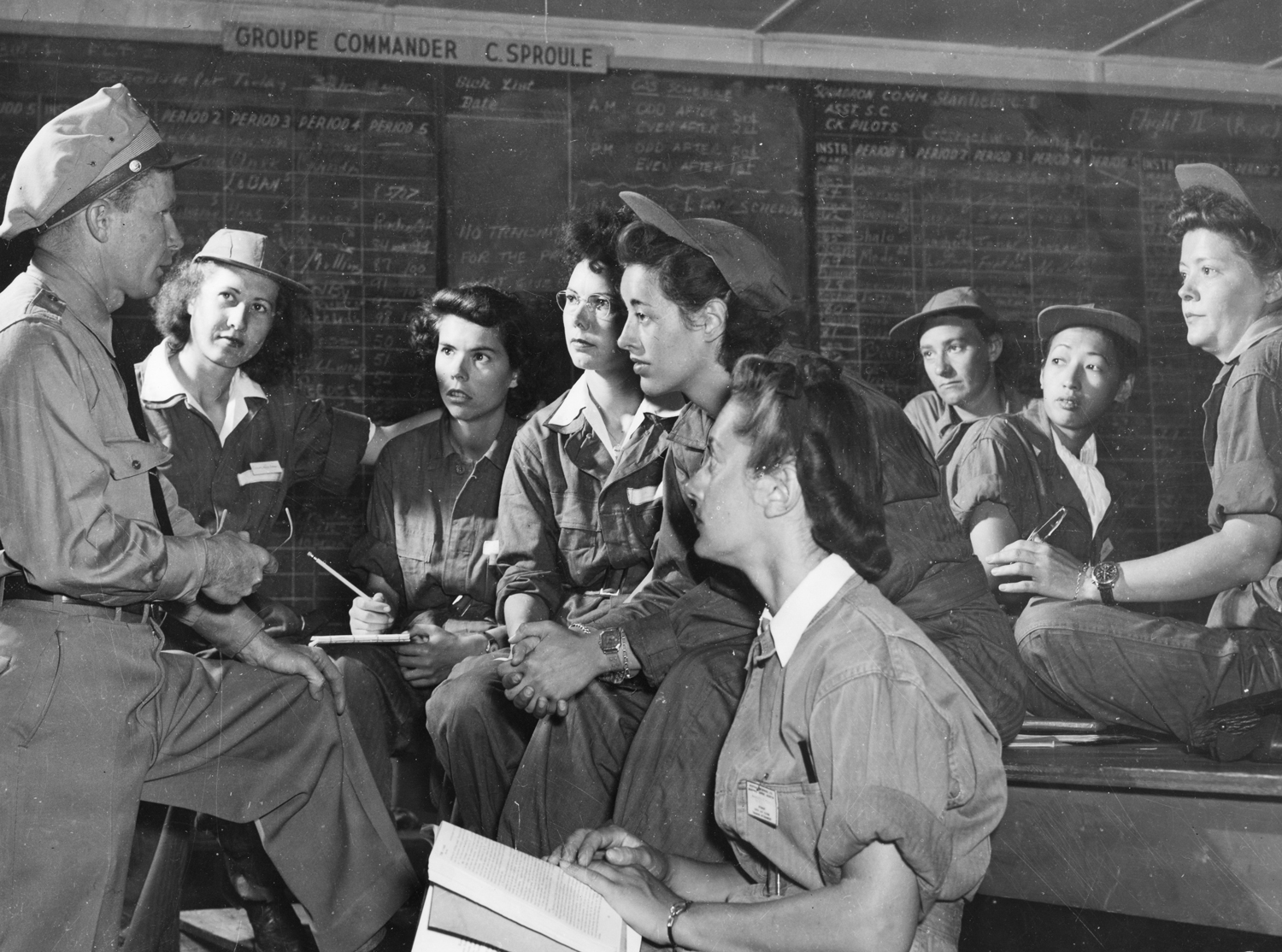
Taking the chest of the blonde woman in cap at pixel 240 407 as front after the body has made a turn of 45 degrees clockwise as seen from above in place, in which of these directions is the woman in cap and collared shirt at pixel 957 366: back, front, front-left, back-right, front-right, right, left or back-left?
back-left

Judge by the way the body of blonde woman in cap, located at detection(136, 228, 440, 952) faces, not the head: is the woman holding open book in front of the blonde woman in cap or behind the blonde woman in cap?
in front

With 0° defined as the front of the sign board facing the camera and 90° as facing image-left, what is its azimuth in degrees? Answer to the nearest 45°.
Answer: approximately 0°

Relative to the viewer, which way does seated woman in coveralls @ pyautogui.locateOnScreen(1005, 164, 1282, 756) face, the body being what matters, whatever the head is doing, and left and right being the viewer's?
facing to the left of the viewer

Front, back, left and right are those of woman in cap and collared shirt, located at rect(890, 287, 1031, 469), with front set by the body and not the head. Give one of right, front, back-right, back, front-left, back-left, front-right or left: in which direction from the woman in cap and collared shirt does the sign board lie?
front-right

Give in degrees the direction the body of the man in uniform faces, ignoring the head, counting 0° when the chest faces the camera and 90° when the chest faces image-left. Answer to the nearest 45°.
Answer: approximately 270°

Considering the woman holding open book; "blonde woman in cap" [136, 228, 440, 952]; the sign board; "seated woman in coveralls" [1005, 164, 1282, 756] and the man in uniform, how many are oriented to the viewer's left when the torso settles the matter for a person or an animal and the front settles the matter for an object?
2

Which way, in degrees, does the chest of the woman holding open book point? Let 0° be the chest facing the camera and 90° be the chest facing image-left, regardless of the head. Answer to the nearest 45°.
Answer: approximately 90°

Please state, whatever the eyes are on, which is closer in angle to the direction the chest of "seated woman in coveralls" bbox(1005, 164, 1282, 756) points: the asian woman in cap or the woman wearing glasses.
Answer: the woman wearing glasses

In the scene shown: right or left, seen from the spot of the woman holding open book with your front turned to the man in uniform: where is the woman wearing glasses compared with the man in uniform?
right

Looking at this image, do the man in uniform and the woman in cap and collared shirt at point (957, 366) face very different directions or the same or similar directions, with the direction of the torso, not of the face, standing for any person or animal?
very different directions

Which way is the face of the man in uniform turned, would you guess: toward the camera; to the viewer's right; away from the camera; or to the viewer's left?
to the viewer's right

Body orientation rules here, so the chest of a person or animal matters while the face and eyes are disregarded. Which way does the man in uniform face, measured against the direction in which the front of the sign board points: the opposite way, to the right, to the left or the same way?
to the left

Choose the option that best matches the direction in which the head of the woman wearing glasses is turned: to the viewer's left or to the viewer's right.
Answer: to the viewer's left

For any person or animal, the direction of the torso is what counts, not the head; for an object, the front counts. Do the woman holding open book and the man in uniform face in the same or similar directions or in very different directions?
very different directions
